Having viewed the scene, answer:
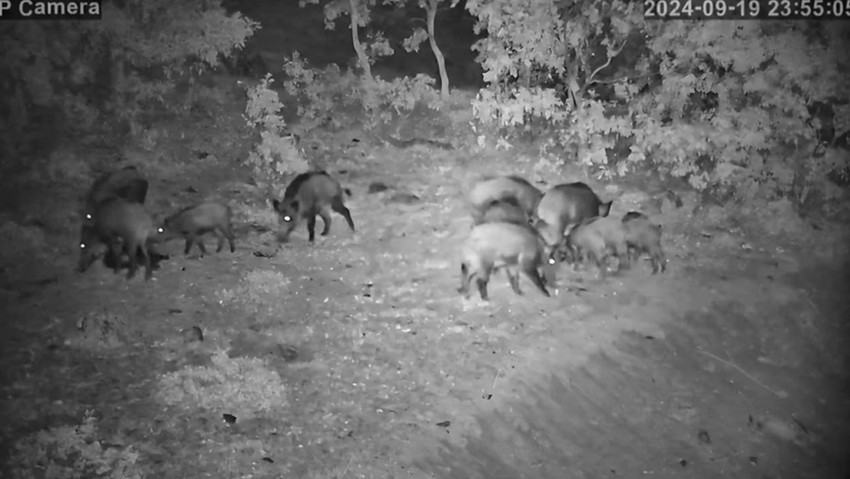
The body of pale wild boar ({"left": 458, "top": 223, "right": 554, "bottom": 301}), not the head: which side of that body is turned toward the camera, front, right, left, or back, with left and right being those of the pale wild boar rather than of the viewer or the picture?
left

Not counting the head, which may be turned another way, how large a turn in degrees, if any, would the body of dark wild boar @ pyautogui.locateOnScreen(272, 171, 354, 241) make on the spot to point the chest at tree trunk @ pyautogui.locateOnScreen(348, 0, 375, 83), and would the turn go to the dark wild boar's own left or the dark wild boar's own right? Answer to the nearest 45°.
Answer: approximately 135° to the dark wild boar's own right

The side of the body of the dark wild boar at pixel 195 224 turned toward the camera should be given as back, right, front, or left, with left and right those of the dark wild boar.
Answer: left

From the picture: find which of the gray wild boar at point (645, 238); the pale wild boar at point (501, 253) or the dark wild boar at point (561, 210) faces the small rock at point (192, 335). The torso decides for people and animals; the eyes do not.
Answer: the dark wild boar at point (561, 210)

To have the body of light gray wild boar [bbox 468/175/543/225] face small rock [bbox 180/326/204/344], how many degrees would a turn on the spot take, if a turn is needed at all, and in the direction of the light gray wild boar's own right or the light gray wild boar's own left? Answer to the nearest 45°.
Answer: approximately 135° to the light gray wild boar's own right

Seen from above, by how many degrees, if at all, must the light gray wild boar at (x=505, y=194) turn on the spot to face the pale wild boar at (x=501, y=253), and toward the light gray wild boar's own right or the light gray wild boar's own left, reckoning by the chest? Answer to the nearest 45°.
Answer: approximately 90° to the light gray wild boar's own right

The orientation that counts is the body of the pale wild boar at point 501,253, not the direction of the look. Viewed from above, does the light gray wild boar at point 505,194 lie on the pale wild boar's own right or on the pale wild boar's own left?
on the pale wild boar's own left

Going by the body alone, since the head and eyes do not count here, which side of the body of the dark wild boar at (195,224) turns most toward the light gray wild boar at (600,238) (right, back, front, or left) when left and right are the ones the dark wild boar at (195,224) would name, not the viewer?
back

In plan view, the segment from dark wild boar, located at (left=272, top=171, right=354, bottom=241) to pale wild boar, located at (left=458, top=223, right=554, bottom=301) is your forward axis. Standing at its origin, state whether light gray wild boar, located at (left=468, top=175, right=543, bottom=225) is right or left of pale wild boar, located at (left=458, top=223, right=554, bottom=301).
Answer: left

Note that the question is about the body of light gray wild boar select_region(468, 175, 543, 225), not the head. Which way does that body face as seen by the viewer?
to the viewer's right
